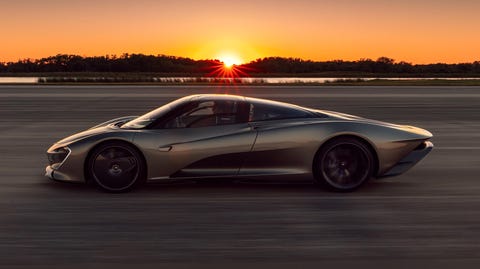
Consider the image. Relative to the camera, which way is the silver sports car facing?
to the viewer's left
